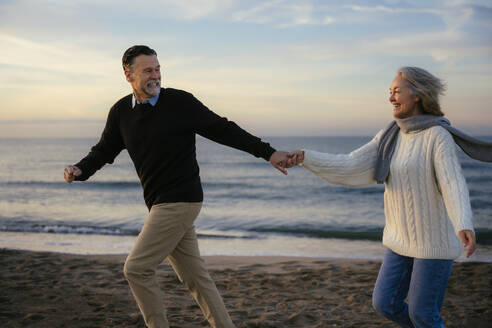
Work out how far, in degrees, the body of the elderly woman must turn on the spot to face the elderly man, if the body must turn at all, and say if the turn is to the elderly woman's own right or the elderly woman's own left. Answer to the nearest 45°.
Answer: approximately 45° to the elderly woman's own right

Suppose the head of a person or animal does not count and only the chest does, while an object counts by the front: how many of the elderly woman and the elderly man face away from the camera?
0

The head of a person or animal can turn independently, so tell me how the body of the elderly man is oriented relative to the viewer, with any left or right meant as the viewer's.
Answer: facing the viewer and to the left of the viewer

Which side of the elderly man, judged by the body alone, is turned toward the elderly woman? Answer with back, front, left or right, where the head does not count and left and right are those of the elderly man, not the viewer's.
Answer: left

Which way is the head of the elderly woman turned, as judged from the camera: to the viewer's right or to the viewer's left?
to the viewer's left
